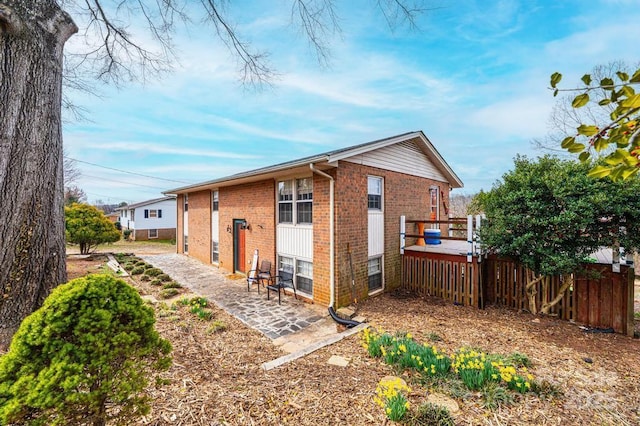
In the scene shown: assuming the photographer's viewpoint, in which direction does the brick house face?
facing the viewer and to the left of the viewer

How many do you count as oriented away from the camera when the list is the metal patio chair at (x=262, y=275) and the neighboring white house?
0

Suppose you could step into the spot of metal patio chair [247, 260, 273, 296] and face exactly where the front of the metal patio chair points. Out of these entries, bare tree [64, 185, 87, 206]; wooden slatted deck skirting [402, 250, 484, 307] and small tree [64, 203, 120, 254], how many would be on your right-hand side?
2

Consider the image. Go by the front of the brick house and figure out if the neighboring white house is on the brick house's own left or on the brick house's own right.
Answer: on the brick house's own right

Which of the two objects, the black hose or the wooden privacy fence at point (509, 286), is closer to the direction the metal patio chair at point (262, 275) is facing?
the black hose

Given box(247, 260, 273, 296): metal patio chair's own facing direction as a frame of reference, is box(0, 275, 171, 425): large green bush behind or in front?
in front

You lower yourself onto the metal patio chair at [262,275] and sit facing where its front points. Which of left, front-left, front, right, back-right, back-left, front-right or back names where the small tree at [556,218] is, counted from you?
left

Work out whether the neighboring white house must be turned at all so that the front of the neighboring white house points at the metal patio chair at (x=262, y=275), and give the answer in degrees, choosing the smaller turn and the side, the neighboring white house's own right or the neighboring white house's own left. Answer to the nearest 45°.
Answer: approximately 90° to the neighboring white house's own left

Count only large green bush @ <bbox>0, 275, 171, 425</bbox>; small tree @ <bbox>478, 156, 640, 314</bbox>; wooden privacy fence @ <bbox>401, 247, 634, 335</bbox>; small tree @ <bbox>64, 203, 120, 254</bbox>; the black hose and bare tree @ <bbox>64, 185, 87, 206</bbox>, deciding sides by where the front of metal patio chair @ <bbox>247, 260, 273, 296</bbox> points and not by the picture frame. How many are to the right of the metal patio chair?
2

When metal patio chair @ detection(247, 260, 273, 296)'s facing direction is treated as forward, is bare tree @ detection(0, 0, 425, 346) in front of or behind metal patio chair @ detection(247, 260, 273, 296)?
in front

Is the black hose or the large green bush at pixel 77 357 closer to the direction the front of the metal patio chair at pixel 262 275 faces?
the large green bush
